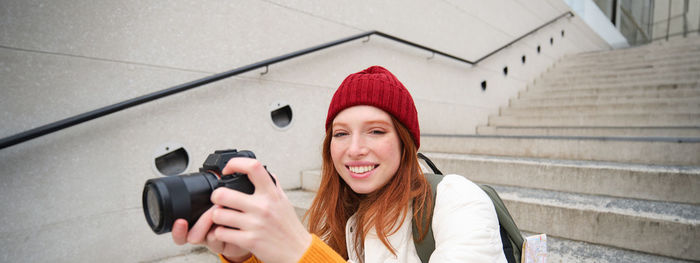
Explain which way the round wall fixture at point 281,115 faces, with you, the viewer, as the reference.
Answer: facing the viewer and to the right of the viewer

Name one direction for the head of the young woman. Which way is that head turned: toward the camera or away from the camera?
toward the camera

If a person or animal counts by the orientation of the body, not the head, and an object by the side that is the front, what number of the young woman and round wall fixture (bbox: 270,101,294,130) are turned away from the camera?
0

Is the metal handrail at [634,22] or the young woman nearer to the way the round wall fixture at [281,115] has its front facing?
the young woman

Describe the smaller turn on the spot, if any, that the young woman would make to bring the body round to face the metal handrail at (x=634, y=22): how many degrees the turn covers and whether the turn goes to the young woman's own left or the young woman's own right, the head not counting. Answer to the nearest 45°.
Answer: approximately 180°

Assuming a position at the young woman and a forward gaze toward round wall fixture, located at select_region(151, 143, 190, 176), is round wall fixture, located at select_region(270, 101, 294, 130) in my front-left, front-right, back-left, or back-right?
front-right

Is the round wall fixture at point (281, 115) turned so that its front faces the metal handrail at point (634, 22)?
no

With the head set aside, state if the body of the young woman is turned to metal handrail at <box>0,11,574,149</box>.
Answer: no

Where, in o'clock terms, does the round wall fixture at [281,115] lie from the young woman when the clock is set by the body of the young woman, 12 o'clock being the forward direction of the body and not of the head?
The round wall fixture is roughly at 4 o'clock from the young woman.

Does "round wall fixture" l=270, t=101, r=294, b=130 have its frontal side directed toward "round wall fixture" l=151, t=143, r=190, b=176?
no

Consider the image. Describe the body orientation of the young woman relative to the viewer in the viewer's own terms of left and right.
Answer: facing the viewer and to the left of the viewer

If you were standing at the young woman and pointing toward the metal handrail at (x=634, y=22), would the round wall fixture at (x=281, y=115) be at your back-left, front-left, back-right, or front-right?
front-left

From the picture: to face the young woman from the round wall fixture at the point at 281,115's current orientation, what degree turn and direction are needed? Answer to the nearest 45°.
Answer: approximately 45° to its right
